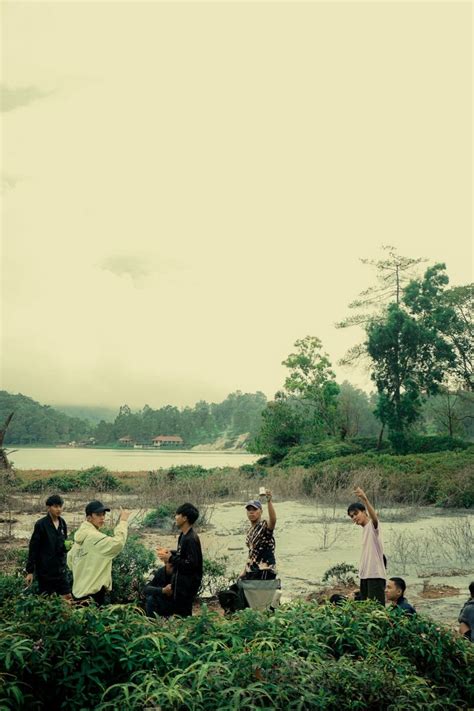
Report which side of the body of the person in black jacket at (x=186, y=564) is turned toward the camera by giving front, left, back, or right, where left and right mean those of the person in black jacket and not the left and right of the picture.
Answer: left

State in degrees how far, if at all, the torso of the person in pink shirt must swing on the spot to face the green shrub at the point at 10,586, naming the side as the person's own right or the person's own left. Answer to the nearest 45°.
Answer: approximately 45° to the person's own right

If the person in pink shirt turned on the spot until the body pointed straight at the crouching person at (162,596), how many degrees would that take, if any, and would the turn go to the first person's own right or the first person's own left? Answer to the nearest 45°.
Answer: approximately 45° to the first person's own right

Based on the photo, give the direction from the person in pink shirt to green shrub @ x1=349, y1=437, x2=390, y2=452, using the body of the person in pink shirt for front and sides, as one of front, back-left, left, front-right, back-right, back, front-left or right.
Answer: back-right

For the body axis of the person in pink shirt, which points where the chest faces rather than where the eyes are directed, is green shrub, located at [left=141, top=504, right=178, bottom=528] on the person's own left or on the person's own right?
on the person's own right

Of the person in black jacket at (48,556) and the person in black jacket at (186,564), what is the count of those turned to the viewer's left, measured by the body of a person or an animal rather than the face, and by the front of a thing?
1

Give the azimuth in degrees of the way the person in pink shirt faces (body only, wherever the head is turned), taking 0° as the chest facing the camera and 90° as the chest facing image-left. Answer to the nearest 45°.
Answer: approximately 45°

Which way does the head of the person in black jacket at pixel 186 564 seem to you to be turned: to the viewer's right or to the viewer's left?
to the viewer's left

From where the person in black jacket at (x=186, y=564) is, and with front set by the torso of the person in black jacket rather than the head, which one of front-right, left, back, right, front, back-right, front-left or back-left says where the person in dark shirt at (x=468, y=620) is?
back

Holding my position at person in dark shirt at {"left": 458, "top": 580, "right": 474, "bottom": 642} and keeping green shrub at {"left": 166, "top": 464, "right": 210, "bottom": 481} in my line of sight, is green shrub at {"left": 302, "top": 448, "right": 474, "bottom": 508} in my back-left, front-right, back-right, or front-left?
front-right

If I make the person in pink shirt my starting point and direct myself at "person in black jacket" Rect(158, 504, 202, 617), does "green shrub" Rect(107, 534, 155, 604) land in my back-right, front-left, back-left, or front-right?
front-right

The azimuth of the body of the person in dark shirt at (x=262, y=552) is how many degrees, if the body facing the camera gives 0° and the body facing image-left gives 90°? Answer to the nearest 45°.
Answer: approximately 45°

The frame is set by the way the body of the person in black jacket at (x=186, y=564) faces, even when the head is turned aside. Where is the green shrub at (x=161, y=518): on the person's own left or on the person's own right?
on the person's own right
